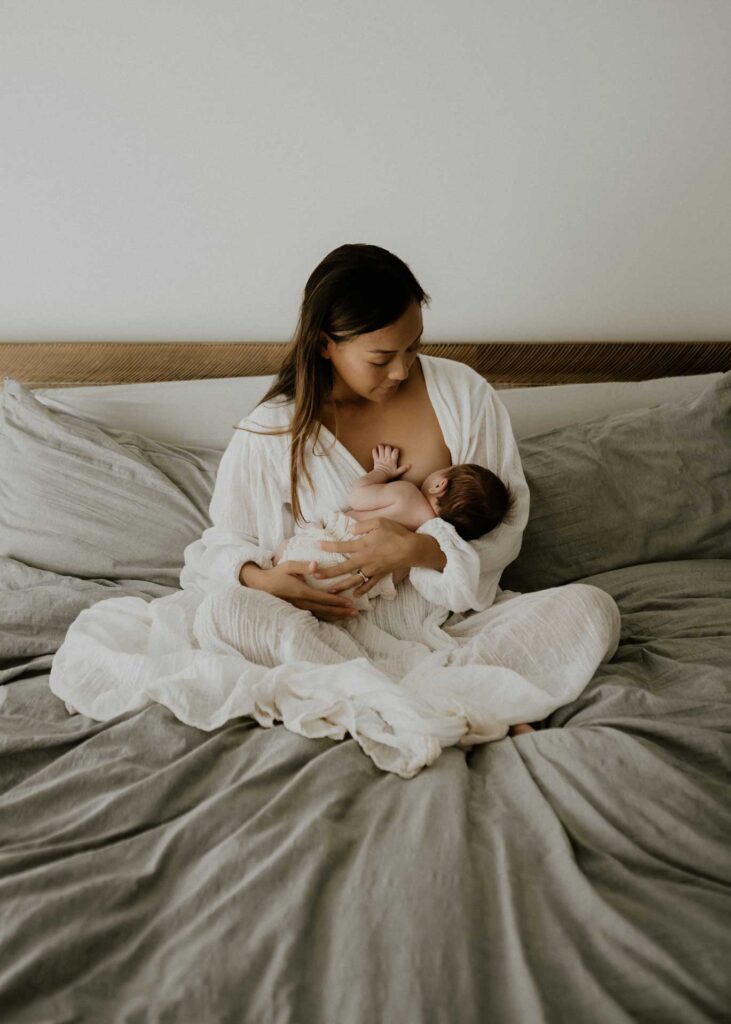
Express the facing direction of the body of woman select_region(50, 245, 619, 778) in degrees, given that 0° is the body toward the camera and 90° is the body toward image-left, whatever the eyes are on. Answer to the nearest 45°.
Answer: approximately 0°

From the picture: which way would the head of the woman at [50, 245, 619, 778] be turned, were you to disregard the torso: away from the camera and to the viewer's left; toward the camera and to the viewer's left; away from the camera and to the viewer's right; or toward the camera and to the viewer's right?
toward the camera and to the viewer's right

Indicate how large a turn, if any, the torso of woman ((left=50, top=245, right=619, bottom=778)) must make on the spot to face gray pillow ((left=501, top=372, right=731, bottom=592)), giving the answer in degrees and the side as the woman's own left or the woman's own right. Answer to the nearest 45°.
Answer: approximately 135° to the woman's own left
